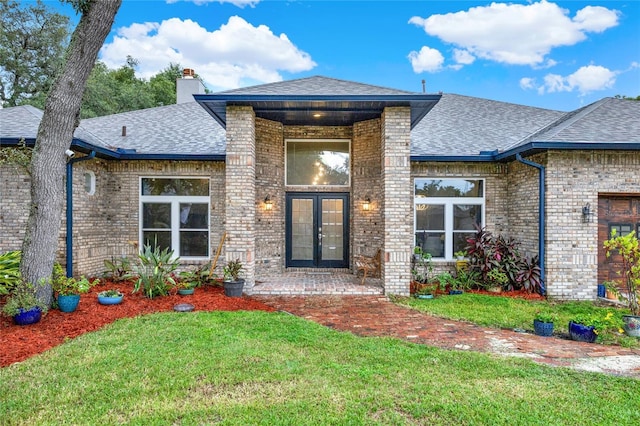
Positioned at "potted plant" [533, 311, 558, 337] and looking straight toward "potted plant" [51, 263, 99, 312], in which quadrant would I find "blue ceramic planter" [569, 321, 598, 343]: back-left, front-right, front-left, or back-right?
back-left

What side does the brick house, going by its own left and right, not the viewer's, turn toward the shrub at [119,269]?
right

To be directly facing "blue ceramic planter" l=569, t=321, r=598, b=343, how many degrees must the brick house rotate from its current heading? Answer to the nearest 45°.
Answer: approximately 45° to its left

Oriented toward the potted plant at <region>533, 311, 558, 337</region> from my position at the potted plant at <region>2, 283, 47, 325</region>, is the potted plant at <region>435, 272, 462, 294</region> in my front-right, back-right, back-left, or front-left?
front-left

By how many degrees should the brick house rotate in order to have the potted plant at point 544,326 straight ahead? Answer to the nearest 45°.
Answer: approximately 45° to its left

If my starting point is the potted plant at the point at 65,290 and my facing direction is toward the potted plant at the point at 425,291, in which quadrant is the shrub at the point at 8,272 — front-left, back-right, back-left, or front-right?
back-left

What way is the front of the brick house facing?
toward the camera

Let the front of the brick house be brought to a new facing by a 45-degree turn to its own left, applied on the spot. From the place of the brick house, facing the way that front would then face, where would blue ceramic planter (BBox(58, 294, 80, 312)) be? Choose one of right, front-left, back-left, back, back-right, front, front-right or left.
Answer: right

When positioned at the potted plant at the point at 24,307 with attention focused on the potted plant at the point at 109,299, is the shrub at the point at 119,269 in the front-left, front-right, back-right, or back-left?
front-left

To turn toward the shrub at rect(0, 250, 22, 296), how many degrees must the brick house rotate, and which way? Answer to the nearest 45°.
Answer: approximately 45° to its right

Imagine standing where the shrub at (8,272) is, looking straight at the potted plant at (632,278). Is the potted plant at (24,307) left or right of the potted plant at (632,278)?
right

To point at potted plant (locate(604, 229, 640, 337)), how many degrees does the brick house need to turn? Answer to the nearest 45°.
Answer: approximately 45° to its left
